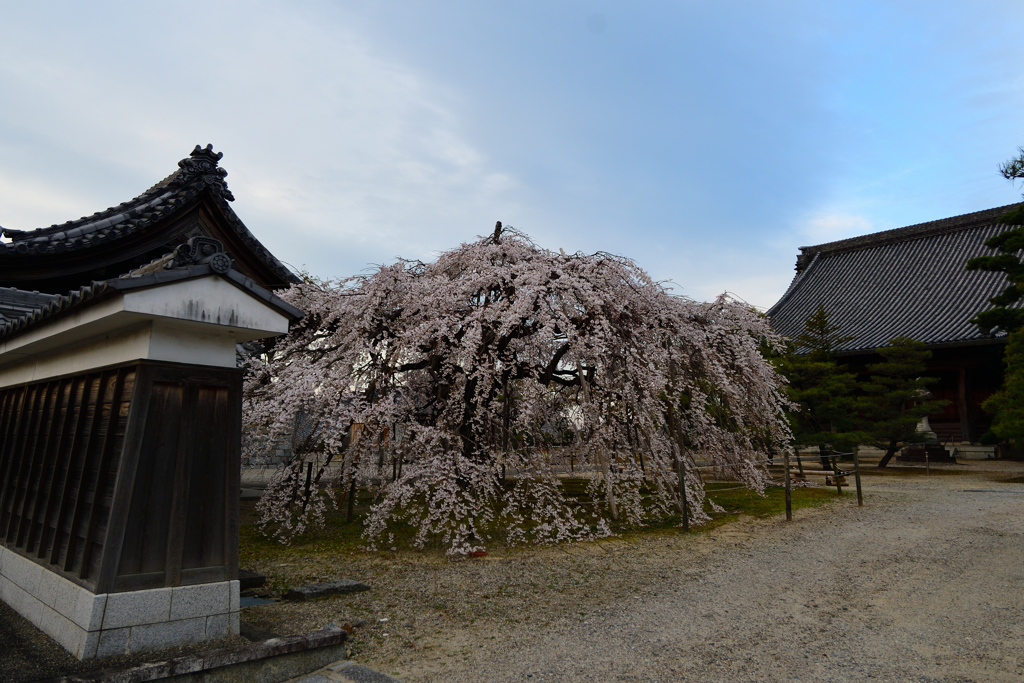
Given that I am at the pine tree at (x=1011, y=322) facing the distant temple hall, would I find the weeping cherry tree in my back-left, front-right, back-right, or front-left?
back-left

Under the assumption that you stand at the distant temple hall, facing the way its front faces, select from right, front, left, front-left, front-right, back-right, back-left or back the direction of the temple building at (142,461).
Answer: front-left

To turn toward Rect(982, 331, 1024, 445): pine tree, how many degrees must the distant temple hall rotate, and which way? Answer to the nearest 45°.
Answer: approximately 45° to its left

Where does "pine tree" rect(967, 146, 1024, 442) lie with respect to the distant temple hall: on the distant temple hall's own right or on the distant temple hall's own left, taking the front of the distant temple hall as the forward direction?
on the distant temple hall's own left

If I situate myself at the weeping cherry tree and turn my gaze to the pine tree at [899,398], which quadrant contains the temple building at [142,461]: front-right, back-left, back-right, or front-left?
back-right

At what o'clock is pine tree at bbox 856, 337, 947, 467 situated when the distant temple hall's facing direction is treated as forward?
The pine tree is roughly at 11 o'clock from the distant temple hall.

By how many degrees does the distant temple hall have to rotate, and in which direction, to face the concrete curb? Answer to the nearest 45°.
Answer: approximately 45° to its left
